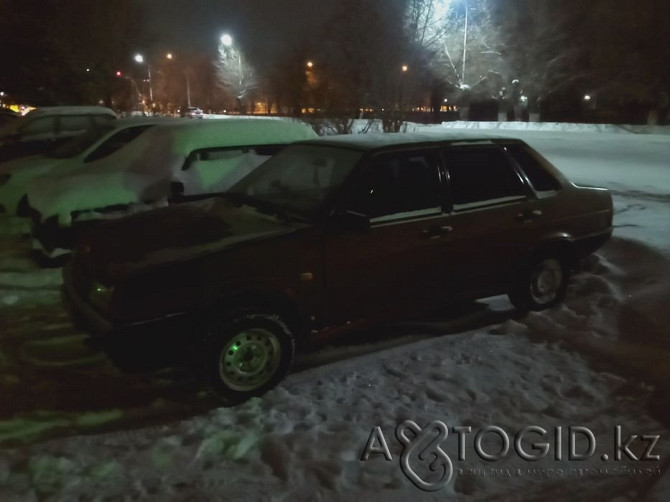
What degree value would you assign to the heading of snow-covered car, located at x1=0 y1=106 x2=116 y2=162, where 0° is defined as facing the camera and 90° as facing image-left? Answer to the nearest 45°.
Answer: approximately 45°

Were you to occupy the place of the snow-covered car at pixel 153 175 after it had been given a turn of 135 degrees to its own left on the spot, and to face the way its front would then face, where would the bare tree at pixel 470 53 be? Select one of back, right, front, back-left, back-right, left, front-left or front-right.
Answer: front-left

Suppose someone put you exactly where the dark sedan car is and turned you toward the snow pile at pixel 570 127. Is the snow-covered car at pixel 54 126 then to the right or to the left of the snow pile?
left

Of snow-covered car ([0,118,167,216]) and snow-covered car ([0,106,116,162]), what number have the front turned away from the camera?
0

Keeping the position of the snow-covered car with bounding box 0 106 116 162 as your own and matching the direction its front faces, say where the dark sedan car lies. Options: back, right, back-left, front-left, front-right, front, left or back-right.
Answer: front-left

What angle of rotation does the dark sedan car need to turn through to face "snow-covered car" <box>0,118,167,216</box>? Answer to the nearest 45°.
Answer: approximately 90° to its right

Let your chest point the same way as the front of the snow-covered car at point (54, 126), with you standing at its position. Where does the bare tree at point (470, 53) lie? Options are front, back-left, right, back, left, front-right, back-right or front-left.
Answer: back

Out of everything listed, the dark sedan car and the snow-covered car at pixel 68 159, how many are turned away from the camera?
0

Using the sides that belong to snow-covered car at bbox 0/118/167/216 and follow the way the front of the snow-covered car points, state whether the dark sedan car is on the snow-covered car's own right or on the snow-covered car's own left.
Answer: on the snow-covered car's own left

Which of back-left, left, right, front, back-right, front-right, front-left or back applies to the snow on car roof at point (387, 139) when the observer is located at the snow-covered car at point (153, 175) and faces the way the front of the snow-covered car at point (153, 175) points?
left

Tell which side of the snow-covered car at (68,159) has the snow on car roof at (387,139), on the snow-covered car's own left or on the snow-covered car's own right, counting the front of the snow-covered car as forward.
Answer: on the snow-covered car's own left

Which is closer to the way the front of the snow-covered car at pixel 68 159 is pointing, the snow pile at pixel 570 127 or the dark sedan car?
the dark sedan car

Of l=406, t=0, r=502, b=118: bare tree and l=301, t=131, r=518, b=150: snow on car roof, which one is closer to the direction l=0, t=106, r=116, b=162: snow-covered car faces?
the snow on car roof

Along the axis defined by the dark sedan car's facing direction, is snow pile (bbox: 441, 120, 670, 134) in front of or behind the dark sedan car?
behind
